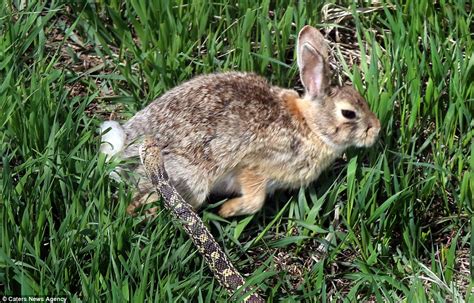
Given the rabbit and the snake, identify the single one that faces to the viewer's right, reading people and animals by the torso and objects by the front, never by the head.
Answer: the rabbit

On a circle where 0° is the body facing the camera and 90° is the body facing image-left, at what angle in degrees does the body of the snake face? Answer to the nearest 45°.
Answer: approximately 135°

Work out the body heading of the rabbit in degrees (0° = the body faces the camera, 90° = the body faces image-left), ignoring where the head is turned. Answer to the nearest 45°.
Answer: approximately 270°

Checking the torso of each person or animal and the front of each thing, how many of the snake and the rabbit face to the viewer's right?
1

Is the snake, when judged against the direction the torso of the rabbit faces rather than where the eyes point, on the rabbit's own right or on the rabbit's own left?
on the rabbit's own right
